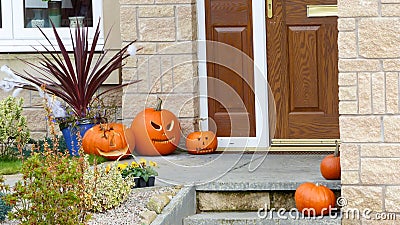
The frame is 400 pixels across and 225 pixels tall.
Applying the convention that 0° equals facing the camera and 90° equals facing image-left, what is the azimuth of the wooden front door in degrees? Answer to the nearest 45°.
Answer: approximately 0°

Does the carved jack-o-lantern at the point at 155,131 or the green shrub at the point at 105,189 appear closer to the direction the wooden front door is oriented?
the green shrub

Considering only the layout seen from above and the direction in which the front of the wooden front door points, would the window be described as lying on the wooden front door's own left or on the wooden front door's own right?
on the wooden front door's own right

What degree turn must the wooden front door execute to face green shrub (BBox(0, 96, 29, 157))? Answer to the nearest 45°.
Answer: approximately 90° to its right

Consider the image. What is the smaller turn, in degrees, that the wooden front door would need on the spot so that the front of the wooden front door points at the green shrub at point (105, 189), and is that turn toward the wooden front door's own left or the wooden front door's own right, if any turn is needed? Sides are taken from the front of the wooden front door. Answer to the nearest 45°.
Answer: approximately 45° to the wooden front door's own right

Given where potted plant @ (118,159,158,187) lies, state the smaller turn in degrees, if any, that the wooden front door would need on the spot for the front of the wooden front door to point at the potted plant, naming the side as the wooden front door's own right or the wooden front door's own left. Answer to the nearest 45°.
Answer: approximately 45° to the wooden front door's own right

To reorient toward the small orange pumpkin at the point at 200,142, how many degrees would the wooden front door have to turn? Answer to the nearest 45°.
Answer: approximately 90° to its right

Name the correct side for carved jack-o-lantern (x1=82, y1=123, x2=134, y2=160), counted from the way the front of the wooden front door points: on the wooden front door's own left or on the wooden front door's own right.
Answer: on the wooden front door's own right

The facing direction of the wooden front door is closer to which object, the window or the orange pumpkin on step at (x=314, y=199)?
the orange pumpkin on step

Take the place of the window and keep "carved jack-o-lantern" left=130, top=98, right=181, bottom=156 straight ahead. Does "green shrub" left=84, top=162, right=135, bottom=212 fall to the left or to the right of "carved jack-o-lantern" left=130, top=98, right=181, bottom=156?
right

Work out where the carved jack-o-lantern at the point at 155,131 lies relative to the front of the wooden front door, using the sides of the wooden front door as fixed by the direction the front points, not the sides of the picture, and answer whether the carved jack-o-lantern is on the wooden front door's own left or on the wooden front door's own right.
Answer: on the wooden front door's own right
